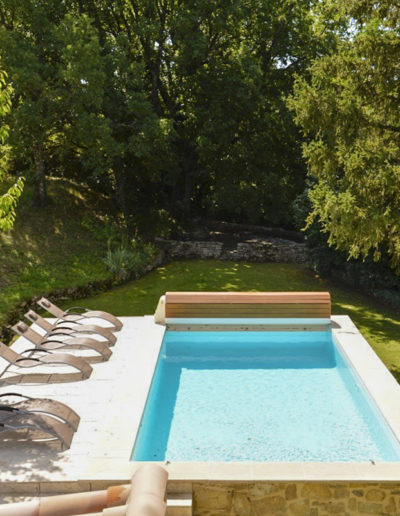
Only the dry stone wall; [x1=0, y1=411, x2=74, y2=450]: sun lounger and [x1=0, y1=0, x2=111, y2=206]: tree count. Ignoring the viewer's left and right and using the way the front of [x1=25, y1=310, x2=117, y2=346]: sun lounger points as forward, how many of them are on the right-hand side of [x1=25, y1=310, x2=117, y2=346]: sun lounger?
1

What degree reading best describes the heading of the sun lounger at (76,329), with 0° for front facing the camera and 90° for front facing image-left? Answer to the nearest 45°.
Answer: approximately 270°

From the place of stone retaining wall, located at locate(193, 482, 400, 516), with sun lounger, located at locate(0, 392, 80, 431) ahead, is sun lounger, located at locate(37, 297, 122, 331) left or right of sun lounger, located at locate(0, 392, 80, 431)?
right

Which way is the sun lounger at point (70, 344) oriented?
to the viewer's right

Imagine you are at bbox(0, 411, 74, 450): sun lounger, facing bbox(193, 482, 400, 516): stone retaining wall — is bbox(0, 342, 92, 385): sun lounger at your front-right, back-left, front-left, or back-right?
back-left

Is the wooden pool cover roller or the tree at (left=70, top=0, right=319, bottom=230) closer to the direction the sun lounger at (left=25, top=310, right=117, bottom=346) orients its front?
the wooden pool cover roller

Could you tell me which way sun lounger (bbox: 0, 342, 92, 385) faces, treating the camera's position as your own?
facing to the right of the viewer

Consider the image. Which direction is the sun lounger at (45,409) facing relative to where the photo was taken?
to the viewer's right
